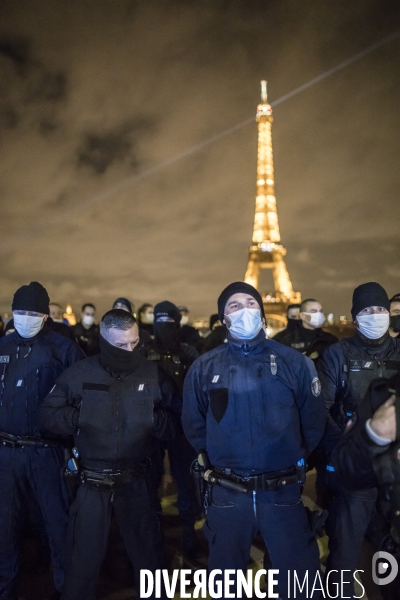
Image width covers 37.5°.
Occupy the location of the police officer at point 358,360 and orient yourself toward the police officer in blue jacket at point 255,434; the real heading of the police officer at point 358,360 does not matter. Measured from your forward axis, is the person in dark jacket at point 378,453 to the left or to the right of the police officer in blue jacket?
left

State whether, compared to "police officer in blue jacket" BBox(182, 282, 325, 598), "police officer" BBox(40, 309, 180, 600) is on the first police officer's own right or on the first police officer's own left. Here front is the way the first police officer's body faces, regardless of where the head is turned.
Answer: on the first police officer's own right

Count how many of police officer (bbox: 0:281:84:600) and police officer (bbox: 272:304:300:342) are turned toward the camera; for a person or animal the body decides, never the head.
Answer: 2

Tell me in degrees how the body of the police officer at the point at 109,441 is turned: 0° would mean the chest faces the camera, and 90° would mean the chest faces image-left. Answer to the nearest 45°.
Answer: approximately 0°

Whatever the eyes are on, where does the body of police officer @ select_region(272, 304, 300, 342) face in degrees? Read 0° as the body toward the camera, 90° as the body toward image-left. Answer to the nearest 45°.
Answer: approximately 0°
